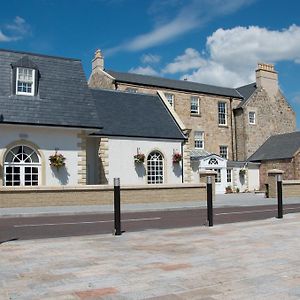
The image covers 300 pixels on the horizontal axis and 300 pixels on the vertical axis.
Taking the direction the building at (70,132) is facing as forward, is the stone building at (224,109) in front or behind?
behind

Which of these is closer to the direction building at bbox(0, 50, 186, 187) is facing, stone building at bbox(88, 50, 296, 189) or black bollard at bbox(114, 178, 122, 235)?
the black bollard

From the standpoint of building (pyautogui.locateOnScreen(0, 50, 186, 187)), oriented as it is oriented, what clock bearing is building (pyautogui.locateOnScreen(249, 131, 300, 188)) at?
building (pyautogui.locateOnScreen(249, 131, 300, 188)) is roughly at 8 o'clock from building (pyautogui.locateOnScreen(0, 50, 186, 187)).

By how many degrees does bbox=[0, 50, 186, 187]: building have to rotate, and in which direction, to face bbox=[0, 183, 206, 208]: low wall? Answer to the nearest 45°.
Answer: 0° — it already faces it

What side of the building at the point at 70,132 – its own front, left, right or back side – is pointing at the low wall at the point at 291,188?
left

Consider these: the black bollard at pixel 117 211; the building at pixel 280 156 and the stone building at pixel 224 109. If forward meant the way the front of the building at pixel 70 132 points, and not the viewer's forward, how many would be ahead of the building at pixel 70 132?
1

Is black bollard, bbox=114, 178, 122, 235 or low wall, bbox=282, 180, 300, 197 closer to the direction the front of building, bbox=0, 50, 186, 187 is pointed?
the black bollard

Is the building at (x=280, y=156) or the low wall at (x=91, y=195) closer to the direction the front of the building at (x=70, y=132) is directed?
the low wall

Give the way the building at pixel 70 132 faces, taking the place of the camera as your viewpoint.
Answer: facing the viewer

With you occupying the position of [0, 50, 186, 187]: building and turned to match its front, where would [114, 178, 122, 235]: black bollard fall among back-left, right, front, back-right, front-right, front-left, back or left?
front
